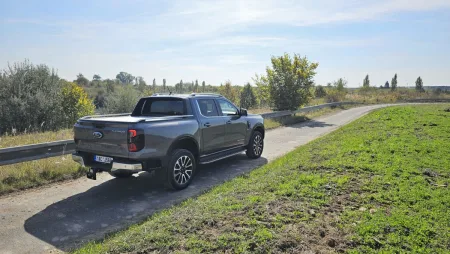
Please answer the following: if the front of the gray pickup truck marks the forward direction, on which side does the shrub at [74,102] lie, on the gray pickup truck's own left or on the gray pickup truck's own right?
on the gray pickup truck's own left

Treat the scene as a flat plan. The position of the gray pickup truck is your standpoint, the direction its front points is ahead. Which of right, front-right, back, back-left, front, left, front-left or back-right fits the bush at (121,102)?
front-left

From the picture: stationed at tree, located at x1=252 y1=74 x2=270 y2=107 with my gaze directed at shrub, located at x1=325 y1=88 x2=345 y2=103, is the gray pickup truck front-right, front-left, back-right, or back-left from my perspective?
back-right

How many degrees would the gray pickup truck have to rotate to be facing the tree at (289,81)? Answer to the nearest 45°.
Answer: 0° — it already faces it

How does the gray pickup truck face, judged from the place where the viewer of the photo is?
facing away from the viewer and to the right of the viewer

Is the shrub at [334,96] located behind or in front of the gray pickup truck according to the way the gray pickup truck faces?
in front

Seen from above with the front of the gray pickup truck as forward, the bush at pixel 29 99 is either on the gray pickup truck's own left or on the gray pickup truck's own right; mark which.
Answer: on the gray pickup truck's own left

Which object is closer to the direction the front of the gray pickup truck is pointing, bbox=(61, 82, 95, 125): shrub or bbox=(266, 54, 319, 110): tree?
the tree
